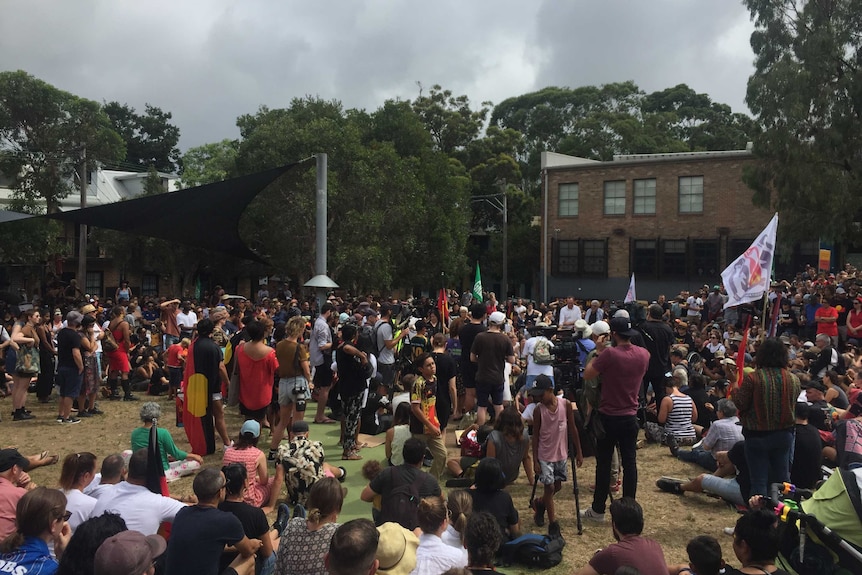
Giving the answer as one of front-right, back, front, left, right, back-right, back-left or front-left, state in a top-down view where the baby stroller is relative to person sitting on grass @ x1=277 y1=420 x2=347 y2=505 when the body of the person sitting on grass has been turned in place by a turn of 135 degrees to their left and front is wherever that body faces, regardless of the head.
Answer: left

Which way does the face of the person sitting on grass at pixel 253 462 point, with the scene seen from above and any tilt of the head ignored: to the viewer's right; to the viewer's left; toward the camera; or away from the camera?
away from the camera

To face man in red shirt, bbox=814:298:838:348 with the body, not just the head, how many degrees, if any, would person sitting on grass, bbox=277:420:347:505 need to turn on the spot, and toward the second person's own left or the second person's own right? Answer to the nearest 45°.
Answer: approximately 45° to the second person's own right

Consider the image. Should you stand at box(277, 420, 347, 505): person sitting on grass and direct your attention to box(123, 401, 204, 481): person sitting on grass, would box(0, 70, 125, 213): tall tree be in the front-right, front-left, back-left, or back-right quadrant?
front-right

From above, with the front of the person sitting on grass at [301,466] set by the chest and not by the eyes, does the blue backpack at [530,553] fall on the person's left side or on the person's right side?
on the person's right side

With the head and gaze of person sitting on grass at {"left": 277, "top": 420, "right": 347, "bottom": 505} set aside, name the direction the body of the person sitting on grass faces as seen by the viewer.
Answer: away from the camera

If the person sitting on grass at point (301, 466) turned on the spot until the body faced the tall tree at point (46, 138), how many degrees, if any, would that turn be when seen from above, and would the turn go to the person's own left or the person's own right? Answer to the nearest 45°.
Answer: approximately 45° to the person's own left

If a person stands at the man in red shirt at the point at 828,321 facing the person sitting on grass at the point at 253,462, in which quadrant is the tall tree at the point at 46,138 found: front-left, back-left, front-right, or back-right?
front-right

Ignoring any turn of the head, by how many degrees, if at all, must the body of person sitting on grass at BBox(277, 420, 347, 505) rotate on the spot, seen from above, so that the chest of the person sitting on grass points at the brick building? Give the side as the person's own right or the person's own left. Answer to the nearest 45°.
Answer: approximately 45° to the person's own right

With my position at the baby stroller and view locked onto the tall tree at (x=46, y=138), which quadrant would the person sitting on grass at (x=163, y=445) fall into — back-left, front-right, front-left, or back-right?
front-left

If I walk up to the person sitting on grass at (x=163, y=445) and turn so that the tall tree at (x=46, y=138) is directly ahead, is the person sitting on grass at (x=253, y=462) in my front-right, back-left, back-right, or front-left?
back-right

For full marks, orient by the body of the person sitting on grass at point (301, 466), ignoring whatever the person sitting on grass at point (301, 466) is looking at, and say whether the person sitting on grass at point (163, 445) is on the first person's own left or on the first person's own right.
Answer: on the first person's own left

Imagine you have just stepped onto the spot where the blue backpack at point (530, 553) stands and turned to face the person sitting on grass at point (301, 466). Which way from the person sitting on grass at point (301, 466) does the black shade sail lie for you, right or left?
right
